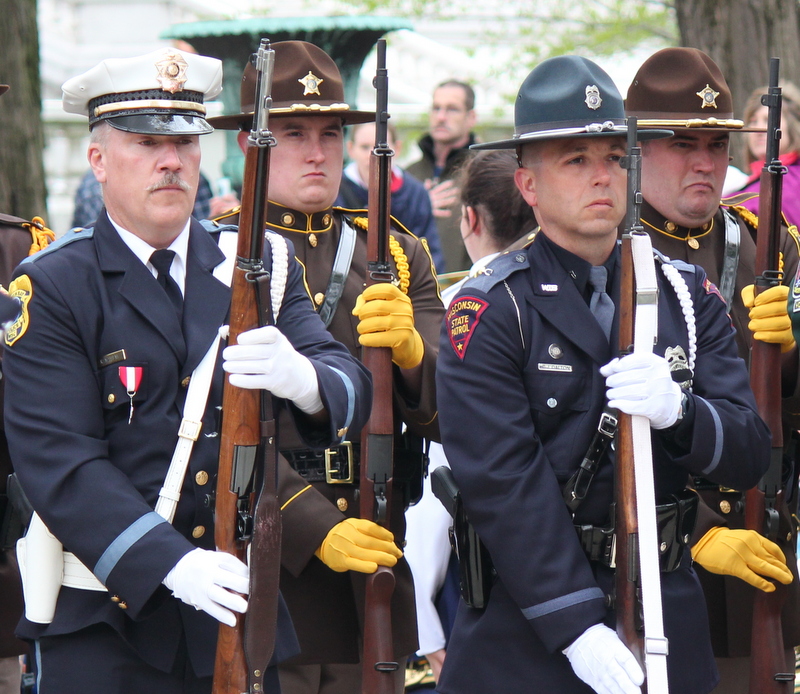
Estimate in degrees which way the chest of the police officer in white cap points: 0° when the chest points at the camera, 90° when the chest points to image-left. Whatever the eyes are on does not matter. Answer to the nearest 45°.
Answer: approximately 315°

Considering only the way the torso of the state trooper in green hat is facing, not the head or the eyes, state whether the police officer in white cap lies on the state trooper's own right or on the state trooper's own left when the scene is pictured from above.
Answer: on the state trooper's own right

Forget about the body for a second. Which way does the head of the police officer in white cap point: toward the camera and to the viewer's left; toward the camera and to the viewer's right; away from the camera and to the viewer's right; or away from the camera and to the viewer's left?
toward the camera and to the viewer's right
